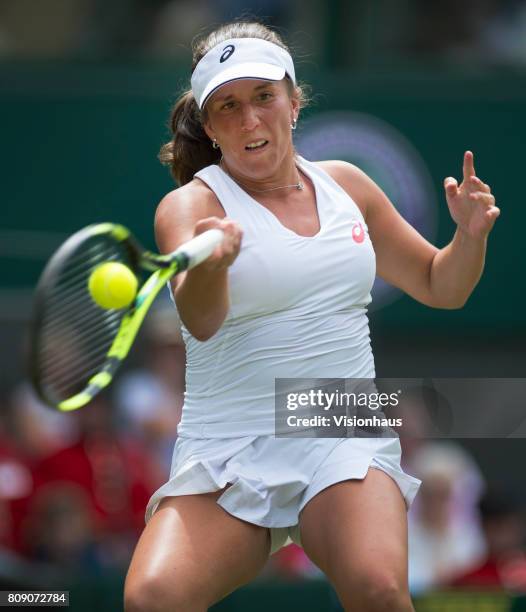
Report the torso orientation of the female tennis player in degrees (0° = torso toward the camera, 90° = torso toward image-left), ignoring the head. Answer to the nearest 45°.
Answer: approximately 0°

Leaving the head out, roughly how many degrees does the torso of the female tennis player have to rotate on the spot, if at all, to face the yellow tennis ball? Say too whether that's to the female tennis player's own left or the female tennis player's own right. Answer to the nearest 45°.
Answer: approximately 45° to the female tennis player's own right
